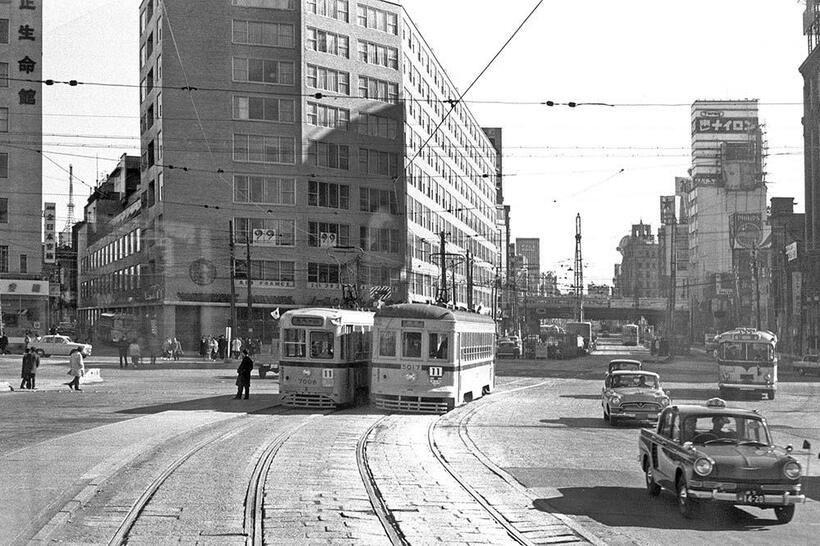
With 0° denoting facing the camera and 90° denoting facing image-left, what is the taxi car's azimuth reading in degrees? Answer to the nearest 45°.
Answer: approximately 315°

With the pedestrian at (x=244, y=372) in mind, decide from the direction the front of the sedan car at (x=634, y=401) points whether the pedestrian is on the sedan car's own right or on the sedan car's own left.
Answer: on the sedan car's own right

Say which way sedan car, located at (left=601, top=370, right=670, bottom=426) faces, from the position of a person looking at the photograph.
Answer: facing the viewer

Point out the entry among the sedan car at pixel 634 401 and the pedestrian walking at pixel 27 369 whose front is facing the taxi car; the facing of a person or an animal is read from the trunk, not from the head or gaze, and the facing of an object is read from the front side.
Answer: the sedan car

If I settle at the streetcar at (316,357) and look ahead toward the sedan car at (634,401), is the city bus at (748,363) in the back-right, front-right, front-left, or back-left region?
front-left

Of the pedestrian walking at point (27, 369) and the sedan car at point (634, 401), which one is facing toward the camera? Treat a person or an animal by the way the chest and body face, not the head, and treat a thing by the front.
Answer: the sedan car

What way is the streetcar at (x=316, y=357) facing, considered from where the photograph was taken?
facing the viewer and to the left of the viewer

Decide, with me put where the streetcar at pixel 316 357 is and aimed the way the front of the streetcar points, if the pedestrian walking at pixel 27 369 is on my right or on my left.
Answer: on my right

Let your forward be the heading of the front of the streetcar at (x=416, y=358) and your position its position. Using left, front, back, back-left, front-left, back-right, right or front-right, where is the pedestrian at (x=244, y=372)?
right

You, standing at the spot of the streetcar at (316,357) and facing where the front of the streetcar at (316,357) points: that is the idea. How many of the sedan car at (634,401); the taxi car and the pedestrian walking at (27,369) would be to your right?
1

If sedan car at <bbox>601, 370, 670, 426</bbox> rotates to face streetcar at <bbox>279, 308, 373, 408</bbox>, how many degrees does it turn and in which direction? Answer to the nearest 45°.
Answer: approximately 90° to its right

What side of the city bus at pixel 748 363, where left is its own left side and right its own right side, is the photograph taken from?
front
